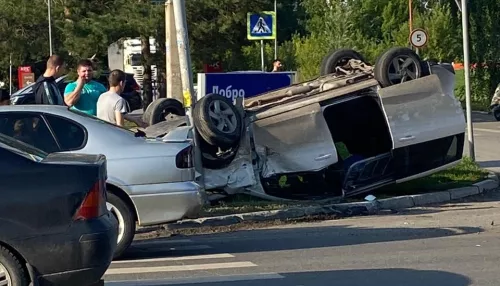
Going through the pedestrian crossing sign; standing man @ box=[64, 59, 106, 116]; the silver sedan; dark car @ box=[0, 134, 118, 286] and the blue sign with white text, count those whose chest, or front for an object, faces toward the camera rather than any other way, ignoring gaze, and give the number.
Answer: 3

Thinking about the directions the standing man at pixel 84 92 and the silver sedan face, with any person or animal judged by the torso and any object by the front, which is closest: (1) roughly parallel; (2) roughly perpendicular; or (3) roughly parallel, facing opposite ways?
roughly perpendicular

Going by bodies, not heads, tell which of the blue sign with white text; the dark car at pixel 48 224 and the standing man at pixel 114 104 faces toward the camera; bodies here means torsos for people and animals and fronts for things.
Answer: the blue sign with white text

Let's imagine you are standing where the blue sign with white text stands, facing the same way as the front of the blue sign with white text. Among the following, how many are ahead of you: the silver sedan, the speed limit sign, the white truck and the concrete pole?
1

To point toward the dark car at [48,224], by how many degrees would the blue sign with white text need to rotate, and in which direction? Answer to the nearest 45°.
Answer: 0° — it already faces it

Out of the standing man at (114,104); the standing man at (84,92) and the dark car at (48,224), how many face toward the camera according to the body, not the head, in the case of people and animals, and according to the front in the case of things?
1

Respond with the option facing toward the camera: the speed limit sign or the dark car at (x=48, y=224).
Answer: the speed limit sign

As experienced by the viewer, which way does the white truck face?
facing the viewer and to the right of the viewer

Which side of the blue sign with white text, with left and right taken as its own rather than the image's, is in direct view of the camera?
front

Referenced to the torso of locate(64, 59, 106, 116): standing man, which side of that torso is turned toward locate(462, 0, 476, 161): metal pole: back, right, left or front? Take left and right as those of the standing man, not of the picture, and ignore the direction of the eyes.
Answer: left

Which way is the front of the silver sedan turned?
to the viewer's left

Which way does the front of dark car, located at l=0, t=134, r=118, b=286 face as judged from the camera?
facing to the left of the viewer

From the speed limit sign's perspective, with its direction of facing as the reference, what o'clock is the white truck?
The white truck is roughly at 4 o'clock from the speed limit sign.

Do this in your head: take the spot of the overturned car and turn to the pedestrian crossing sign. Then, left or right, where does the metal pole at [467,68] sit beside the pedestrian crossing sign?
right

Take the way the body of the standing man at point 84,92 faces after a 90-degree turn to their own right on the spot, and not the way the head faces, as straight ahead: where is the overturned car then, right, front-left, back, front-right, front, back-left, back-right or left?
back

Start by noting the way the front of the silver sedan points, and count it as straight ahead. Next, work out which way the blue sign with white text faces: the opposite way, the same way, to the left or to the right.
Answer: to the left

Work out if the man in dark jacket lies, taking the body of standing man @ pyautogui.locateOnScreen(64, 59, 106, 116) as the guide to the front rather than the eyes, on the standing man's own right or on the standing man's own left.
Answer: on the standing man's own right

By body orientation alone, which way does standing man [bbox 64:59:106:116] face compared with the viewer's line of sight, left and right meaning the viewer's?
facing the viewer

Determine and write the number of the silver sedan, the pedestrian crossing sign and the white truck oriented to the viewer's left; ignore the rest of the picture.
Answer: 1

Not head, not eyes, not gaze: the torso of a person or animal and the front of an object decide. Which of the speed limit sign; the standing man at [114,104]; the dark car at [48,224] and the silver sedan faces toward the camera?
the speed limit sign
